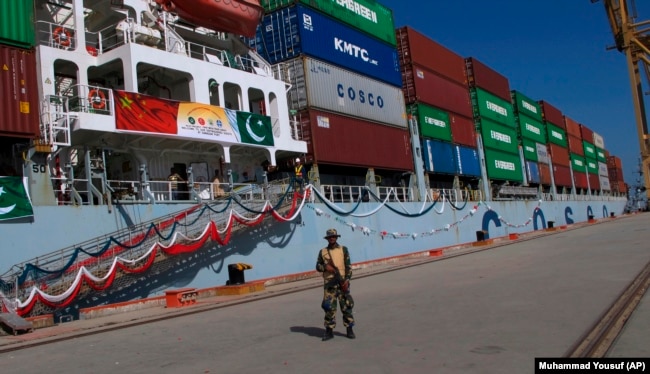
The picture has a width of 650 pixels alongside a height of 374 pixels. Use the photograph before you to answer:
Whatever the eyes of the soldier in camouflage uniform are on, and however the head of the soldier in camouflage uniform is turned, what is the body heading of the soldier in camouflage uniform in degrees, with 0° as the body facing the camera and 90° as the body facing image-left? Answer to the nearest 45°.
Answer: approximately 0°

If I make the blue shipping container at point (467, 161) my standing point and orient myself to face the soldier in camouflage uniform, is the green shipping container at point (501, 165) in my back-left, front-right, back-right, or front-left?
back-left

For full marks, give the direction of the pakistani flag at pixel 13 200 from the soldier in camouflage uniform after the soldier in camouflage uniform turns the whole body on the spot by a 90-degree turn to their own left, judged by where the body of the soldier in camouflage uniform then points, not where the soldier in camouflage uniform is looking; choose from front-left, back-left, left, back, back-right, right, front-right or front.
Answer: back-left

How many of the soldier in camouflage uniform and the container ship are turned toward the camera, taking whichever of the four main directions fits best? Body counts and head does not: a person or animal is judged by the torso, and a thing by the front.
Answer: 1

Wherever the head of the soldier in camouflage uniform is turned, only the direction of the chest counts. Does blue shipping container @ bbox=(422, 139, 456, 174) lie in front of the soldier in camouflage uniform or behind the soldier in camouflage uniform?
behind

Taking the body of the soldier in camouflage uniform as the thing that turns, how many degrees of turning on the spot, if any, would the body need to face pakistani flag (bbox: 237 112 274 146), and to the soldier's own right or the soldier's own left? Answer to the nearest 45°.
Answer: approximately 180°

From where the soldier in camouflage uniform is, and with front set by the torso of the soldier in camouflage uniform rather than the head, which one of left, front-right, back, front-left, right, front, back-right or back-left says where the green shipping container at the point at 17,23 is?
back-right

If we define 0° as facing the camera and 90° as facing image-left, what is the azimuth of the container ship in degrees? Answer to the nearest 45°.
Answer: approximately 225°

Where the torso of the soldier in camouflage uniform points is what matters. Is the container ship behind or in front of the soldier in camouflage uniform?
behind

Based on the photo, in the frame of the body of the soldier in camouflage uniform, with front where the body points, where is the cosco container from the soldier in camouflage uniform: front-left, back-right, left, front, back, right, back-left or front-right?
back
